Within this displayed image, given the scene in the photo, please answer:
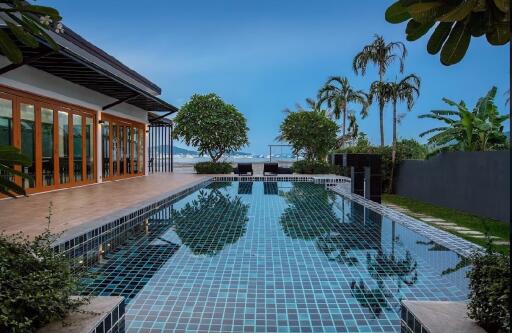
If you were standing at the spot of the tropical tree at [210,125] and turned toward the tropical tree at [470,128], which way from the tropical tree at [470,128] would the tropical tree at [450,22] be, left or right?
right

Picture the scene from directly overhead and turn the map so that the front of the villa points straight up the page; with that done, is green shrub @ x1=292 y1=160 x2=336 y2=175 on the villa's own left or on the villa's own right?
on the villa's own left

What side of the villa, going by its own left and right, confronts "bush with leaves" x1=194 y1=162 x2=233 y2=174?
left

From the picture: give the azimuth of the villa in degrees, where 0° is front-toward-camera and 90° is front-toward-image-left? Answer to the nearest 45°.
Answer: approximately 315°

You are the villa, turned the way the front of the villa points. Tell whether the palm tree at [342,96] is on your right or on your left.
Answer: on your left

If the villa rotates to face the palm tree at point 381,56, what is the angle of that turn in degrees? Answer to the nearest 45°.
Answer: approximately 45° to its left

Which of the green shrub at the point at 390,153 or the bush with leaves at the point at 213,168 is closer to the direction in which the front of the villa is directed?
the green shrub

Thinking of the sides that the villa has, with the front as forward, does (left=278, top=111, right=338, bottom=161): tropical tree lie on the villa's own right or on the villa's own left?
on the villa's own left

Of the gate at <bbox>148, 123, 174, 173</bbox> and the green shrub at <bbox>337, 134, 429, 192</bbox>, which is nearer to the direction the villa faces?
the green shrub

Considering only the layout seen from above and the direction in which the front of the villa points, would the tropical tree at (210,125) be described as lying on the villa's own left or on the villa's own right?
on the villa's own left
